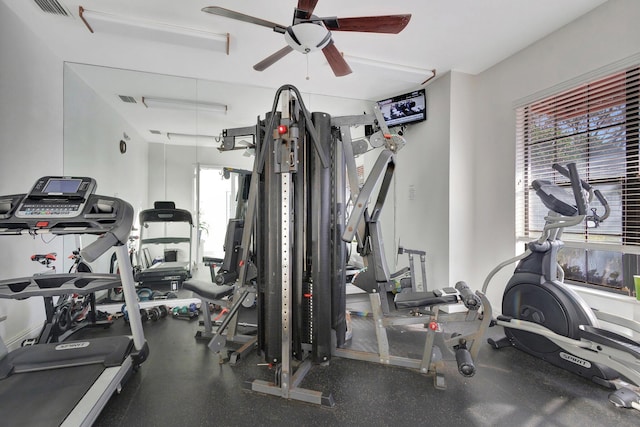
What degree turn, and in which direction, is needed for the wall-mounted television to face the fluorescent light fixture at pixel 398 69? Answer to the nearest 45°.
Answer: approximately 45° to its left

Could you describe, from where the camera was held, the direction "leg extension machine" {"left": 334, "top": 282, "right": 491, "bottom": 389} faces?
facing to the right of the viewer

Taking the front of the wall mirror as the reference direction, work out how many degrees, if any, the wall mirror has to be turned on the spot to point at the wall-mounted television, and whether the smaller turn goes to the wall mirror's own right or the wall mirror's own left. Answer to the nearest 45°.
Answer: approximately 45° to the wall mirror's own left

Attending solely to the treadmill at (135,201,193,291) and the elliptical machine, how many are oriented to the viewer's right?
0

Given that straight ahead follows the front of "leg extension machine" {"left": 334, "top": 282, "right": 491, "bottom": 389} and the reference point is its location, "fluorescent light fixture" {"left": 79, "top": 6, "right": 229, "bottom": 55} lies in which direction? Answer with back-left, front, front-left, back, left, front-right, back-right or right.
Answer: back

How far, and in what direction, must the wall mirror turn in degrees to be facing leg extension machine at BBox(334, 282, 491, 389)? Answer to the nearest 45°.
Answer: approximately 45° to its left

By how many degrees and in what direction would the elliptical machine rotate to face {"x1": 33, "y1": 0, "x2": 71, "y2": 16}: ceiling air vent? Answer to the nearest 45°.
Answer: approximately 90° to its left

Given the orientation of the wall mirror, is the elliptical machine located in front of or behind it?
in front

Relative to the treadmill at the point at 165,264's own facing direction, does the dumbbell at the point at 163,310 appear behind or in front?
in front
